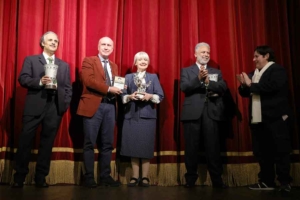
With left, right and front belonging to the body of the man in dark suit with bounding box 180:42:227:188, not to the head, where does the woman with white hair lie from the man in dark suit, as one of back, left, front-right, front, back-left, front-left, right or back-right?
right

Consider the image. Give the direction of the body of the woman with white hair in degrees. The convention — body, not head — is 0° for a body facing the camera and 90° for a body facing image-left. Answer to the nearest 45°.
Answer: approximately 0°

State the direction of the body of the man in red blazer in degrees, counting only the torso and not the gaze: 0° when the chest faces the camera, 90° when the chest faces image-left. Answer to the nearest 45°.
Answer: approximately 315°

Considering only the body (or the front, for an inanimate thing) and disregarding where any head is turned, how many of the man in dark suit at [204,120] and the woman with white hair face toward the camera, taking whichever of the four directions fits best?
2

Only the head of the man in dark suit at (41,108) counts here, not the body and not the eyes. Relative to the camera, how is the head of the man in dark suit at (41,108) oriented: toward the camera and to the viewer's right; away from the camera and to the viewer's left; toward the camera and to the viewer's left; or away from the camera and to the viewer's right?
toward the camera and to the viewer's right

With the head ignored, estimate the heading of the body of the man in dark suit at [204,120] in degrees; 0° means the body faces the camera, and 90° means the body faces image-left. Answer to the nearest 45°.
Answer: approximately 0°

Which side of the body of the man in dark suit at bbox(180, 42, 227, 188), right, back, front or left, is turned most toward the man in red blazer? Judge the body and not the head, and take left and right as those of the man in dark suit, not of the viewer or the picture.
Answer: right

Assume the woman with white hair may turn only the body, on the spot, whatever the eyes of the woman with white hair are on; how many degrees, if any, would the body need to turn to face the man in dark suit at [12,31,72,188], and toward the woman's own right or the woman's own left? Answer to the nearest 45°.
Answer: approximately 90° to the woman's own right

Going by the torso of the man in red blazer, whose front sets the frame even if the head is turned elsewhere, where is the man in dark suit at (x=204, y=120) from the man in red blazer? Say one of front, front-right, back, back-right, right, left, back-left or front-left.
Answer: front-left

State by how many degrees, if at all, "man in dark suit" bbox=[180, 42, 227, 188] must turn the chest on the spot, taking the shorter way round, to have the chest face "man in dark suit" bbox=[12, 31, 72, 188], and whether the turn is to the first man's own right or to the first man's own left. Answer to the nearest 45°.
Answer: approximately 90° to the first man's own right
